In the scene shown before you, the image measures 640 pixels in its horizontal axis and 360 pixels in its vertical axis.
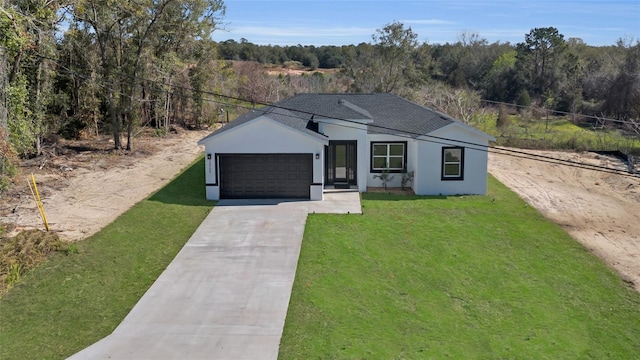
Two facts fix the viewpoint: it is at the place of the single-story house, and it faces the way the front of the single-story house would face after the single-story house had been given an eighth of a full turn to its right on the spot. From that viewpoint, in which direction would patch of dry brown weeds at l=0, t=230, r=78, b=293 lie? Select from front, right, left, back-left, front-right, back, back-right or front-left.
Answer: front

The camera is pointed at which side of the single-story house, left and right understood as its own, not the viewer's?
front
